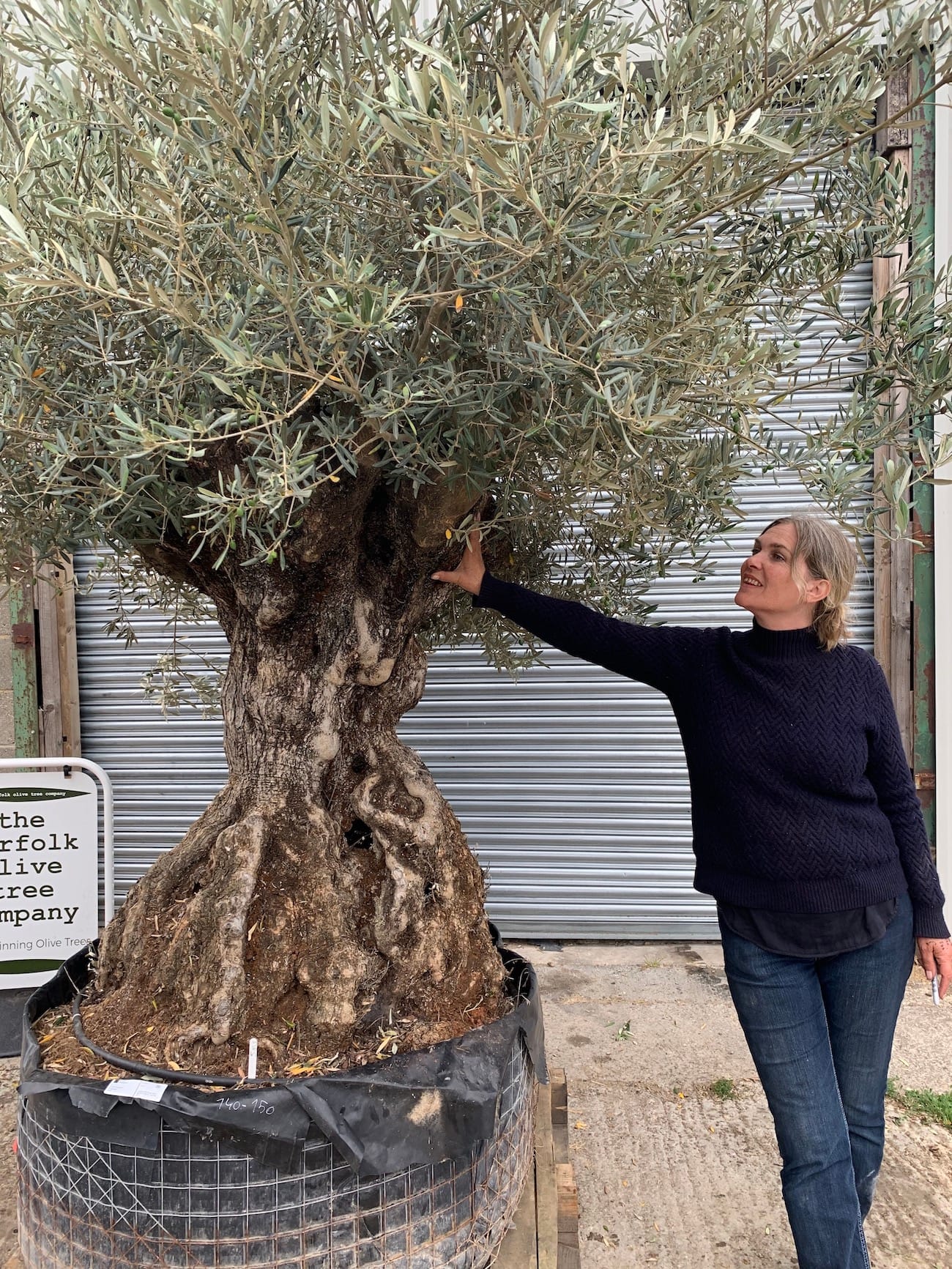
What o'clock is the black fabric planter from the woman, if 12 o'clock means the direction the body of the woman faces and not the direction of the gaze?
The black fabric planter is roughly at 2 o'clock from the woman.

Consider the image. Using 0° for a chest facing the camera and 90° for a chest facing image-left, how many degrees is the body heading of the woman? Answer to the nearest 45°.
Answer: approximately 0°

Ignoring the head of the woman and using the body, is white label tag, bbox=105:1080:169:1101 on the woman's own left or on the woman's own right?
on the woman's own right

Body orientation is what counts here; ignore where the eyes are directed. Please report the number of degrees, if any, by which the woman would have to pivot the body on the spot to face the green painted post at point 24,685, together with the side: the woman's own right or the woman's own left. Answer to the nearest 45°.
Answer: approximately 135° to the woman's own right

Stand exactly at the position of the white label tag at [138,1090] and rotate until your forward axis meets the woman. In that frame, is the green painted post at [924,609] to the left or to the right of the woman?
left

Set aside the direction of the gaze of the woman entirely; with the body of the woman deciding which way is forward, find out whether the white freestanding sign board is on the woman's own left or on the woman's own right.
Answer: on the woman's own right

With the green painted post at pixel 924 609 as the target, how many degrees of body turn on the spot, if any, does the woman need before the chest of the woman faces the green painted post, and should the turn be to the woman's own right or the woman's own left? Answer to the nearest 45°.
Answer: approximately 180°
